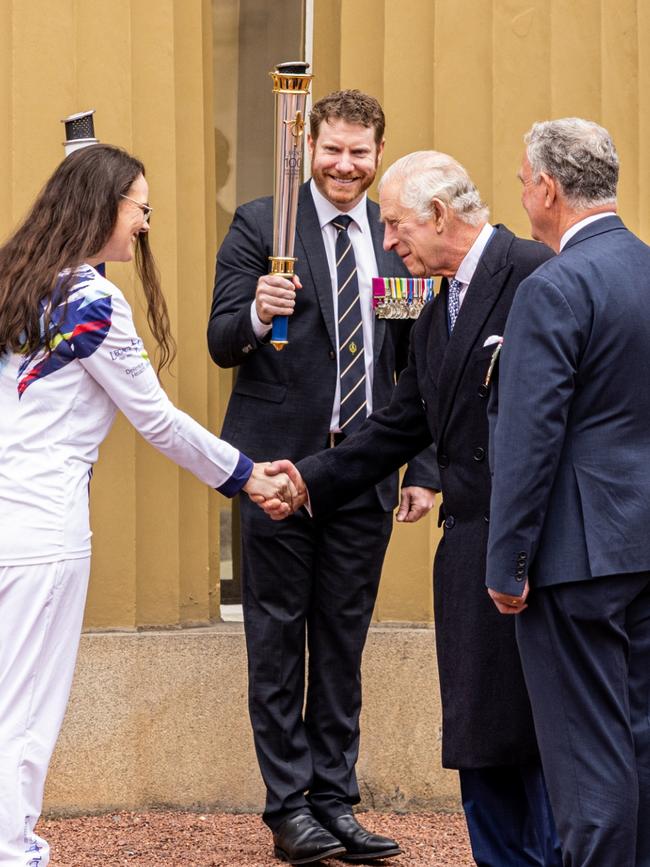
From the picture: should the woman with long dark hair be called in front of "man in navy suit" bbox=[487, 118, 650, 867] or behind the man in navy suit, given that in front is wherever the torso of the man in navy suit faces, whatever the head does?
in front

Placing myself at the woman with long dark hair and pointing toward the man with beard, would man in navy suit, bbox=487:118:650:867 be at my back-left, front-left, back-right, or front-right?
front-right

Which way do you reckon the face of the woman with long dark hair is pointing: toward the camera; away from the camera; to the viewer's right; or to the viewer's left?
to the viewer's right

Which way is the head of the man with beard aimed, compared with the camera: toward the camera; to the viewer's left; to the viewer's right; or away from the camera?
toward the camera

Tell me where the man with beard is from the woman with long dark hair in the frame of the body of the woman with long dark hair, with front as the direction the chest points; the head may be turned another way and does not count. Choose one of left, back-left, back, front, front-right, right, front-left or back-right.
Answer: front

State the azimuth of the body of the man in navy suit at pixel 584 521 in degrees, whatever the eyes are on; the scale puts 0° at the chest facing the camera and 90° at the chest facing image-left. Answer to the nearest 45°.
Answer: approximately 135°

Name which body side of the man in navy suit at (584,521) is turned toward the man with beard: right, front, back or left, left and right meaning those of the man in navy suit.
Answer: front

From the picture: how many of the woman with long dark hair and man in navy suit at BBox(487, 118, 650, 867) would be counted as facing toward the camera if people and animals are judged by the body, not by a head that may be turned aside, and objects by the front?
0
